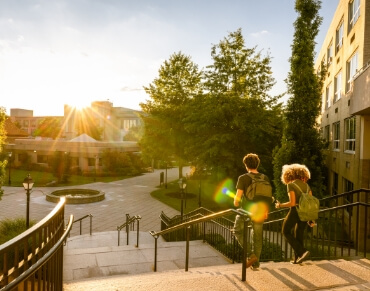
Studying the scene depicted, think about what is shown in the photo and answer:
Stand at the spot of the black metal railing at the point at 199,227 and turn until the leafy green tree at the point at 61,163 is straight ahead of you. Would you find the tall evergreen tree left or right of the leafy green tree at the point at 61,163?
right

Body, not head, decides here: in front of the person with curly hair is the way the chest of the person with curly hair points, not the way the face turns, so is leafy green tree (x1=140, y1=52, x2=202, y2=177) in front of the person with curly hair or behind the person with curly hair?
in front

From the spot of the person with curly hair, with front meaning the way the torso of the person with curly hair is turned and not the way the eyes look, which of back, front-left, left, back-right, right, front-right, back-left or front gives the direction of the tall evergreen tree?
front-right

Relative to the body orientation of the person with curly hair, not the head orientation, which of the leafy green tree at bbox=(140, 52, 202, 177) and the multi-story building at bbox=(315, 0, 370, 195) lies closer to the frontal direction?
the leafy green tree

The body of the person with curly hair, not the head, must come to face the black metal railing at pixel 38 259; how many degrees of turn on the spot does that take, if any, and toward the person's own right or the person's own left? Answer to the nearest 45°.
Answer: approximately 90° to the person's own left

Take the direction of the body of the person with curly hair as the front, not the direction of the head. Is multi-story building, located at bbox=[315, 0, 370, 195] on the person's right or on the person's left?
on the person's right

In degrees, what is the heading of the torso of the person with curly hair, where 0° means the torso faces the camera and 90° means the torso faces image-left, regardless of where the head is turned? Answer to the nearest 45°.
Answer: approximately 135°

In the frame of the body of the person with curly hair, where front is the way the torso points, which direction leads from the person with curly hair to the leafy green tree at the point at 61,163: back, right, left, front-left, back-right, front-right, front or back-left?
front
